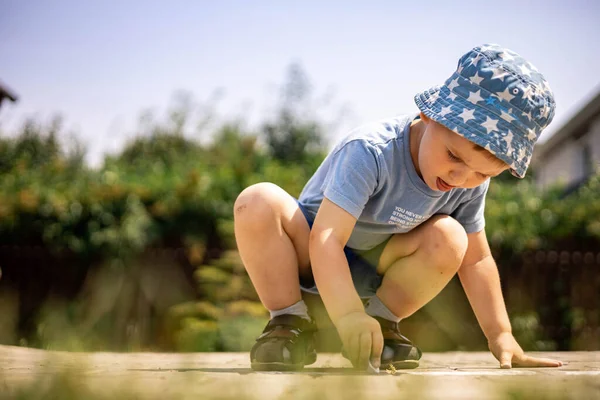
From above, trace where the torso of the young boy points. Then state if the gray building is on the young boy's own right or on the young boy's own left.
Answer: on the young boy's own left

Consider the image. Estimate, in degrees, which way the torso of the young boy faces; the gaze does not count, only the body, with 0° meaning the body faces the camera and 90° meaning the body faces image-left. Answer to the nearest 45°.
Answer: approximately 315°
